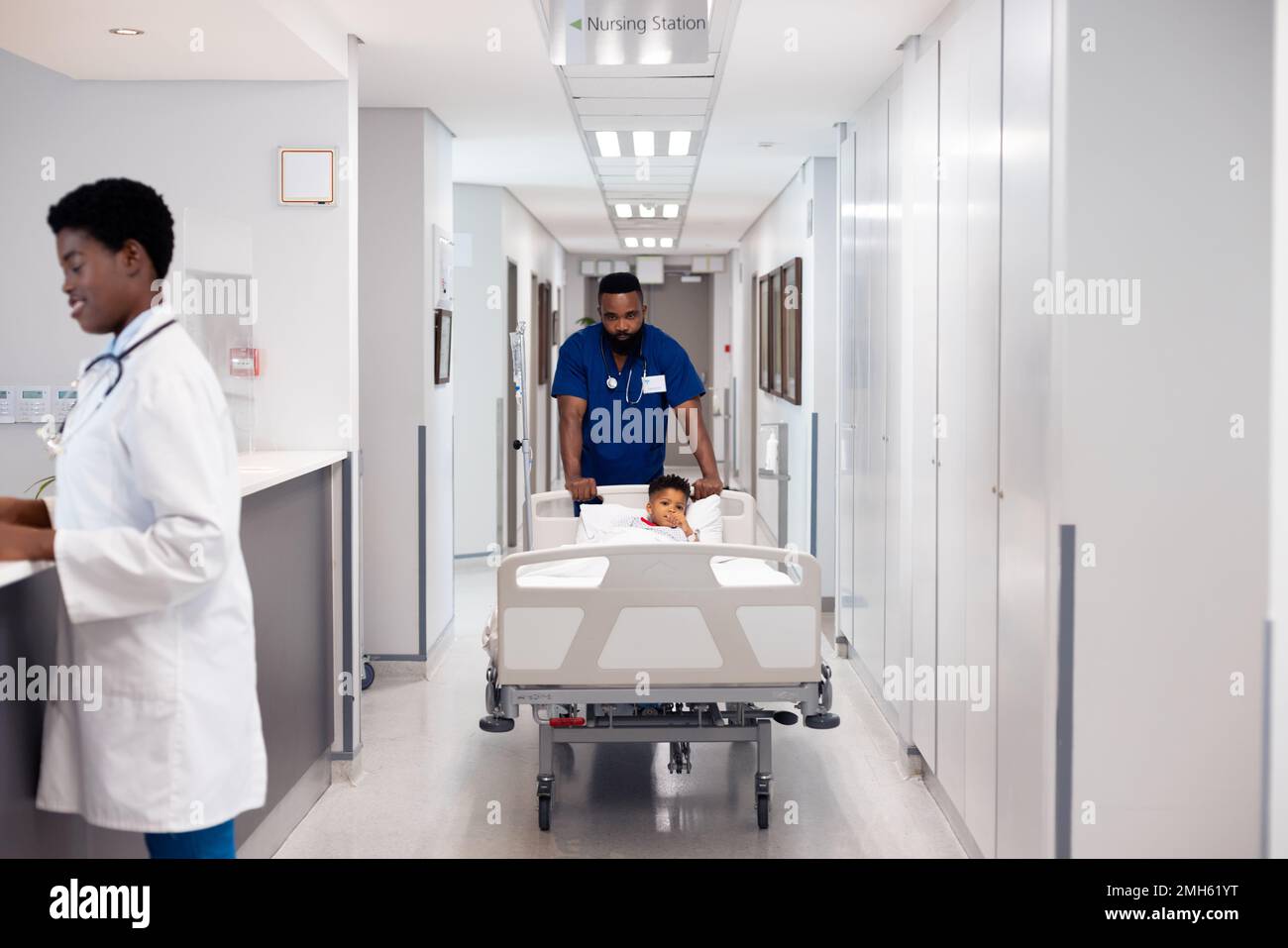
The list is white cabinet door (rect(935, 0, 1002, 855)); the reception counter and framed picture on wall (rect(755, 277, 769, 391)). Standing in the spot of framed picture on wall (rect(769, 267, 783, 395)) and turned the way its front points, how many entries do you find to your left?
2

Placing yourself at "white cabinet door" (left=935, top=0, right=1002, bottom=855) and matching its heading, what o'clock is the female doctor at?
The female doctor is roughly at 10 o'clock from the white cabinet door.

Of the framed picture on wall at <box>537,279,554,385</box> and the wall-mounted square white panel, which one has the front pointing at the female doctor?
the wall-mounted square white panel

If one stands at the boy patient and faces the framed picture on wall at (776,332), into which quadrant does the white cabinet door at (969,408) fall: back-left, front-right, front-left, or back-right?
back-right

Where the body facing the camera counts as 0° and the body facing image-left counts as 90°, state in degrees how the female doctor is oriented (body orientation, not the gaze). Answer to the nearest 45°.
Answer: approximately 90°

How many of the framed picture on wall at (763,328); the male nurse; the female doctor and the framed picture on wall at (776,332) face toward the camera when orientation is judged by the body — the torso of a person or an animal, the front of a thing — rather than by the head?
1

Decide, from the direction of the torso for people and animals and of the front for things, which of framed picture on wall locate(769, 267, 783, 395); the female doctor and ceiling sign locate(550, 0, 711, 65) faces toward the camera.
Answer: the ceiling sign

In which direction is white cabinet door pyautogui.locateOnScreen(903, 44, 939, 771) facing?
to the viewer's left

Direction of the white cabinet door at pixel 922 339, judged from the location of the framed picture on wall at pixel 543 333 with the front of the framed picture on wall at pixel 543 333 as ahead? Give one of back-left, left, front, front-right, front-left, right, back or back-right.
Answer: right

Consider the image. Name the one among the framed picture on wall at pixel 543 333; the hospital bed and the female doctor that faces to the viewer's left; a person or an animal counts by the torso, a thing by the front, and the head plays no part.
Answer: the female doctor

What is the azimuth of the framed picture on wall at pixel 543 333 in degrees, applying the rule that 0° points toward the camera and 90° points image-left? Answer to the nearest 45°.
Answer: approximately 270°

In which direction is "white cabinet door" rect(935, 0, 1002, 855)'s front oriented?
to the viewer's left
